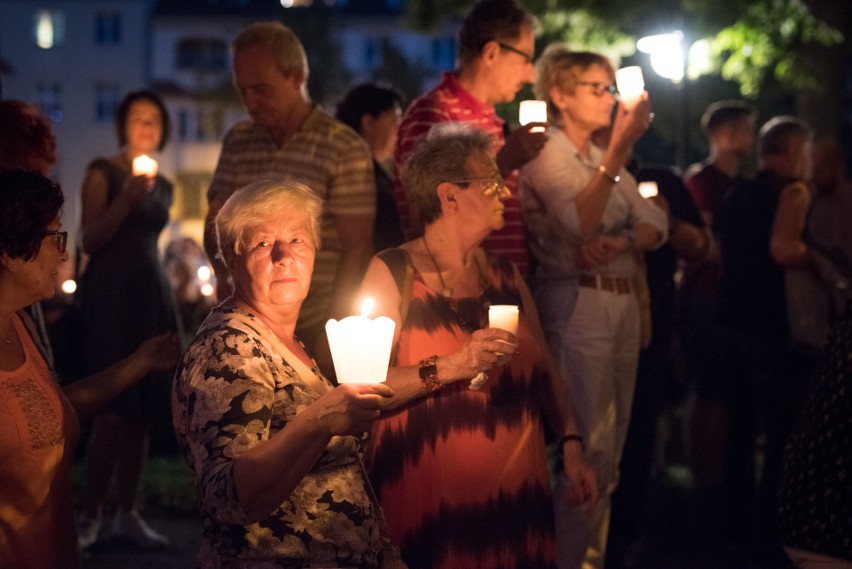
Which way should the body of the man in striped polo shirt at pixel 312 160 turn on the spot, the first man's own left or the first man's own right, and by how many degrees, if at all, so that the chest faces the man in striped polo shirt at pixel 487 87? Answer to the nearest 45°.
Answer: approximately 135° to the first man's own left

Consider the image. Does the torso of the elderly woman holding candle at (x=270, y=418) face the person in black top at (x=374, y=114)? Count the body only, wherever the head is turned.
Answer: no

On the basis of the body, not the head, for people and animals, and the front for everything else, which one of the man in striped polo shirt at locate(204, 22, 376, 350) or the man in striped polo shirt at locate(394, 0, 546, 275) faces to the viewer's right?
the man in striped polo shirt at locate(394, 0, 546, 275)

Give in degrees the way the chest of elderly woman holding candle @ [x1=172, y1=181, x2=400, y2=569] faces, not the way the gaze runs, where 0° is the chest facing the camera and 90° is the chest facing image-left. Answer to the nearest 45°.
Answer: approximately 315°

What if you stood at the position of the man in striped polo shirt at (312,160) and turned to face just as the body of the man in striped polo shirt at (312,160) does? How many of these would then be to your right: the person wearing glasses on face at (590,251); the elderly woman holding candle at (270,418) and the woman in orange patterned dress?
0

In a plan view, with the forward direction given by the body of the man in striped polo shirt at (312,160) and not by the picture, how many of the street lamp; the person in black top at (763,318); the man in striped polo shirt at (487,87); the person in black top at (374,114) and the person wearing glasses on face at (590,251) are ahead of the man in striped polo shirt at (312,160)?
0

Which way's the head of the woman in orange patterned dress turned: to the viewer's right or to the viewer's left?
to the viewer's right

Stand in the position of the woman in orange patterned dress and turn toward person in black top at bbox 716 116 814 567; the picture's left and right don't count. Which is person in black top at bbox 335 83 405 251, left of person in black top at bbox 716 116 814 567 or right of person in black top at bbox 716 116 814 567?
left

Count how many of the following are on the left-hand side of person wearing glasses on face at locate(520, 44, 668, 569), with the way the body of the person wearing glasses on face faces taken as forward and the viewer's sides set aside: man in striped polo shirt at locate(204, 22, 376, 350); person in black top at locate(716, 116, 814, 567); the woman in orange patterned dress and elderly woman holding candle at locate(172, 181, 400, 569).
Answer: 1

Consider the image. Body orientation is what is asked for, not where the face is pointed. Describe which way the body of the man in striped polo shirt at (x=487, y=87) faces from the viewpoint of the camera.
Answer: to the viewer's right

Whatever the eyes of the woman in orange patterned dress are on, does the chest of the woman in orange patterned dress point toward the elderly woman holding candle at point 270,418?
no

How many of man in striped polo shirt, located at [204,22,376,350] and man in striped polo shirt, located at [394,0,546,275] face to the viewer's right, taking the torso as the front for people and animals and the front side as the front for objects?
1

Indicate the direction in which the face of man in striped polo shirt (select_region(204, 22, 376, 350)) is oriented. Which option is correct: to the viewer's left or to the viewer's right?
to the viewer's left

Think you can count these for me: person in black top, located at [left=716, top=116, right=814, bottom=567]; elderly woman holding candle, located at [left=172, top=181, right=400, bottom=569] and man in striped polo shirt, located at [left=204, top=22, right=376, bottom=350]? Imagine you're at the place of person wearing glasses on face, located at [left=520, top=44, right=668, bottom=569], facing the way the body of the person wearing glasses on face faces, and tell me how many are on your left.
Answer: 1

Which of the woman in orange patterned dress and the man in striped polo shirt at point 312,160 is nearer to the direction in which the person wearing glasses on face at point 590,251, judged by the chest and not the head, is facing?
the woman in orange patterned dress

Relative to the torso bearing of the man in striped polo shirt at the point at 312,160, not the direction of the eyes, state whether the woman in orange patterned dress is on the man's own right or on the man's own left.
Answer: on the man's own left

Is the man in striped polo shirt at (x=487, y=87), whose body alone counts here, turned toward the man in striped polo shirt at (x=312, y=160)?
no
